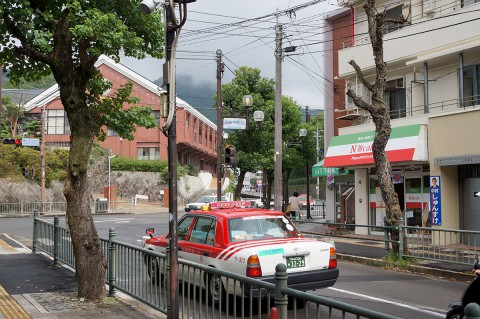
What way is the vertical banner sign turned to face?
toward the camera

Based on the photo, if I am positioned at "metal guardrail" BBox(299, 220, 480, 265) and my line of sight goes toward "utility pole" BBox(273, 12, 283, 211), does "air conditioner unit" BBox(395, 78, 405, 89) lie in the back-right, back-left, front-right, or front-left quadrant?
front-right

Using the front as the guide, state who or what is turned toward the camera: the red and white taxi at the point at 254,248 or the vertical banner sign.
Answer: the vertical banner sign

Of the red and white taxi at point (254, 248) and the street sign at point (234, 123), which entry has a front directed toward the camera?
the street sign

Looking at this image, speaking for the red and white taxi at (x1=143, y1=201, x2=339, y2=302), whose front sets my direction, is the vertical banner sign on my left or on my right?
on my right

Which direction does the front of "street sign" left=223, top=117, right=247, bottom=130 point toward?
toward the camera

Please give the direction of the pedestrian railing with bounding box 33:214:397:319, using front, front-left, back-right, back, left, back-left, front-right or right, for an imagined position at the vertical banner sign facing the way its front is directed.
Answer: front

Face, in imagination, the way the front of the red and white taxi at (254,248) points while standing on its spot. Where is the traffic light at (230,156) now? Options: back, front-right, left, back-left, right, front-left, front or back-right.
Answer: front-right

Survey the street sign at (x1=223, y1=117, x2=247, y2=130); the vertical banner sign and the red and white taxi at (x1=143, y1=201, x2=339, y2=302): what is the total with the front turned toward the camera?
2

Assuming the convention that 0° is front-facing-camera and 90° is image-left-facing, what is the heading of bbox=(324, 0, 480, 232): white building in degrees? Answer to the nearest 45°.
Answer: approximately 45°

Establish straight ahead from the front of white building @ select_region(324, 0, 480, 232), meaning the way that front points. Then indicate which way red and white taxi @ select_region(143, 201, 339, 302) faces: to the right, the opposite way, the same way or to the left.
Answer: to the right

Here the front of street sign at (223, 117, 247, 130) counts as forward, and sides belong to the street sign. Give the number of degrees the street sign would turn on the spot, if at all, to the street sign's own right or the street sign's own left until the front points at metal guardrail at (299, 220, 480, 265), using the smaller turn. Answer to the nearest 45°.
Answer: approximately 45° to the street sign's own left

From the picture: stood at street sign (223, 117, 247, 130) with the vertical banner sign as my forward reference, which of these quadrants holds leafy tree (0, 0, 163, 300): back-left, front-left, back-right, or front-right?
front-right

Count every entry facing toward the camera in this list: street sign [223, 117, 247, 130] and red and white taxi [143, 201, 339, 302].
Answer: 1

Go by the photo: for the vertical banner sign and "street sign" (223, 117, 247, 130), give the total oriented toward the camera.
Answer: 2
